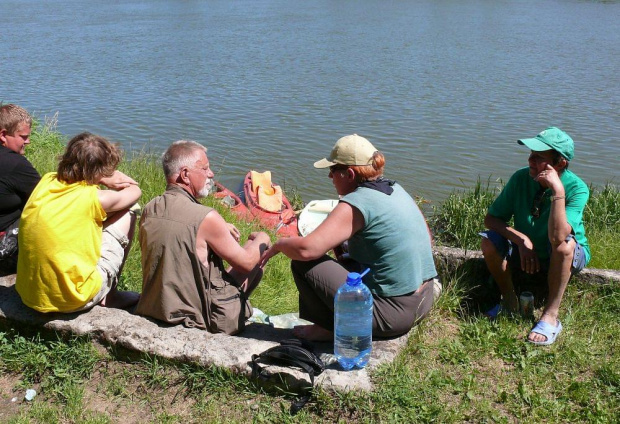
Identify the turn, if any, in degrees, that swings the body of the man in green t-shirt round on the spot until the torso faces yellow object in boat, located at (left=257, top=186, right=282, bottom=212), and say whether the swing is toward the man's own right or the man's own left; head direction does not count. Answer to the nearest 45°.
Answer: approximately 90° to the man's own right

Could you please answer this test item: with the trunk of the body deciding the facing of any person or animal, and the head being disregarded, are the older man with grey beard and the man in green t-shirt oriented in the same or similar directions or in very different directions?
very different directions

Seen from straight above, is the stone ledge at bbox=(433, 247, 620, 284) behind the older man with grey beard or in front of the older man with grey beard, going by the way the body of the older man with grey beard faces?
in front

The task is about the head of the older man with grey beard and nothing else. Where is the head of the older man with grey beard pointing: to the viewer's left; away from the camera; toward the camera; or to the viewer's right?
to the viewer's right

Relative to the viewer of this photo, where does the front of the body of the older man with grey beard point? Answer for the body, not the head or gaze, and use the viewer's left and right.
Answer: facing away from the viewer and to the right of the viewer

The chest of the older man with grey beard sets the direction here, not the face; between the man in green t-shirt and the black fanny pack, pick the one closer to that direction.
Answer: the man in green t-shirt

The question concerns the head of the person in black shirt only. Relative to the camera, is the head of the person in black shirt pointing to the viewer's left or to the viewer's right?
to the viewer's right

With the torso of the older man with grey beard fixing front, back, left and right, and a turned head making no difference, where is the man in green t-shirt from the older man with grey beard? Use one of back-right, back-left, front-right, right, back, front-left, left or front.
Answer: front-right

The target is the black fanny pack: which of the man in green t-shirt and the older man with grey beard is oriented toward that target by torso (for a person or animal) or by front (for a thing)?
the man in green t-shirt

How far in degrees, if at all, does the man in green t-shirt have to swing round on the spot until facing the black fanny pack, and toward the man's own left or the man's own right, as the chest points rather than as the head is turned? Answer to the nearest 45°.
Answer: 0° — they already face it

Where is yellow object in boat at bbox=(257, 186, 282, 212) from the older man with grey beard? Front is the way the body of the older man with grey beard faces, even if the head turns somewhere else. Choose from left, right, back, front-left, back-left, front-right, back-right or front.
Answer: front-left

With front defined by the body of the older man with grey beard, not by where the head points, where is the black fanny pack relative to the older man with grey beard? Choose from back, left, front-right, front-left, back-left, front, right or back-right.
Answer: right
